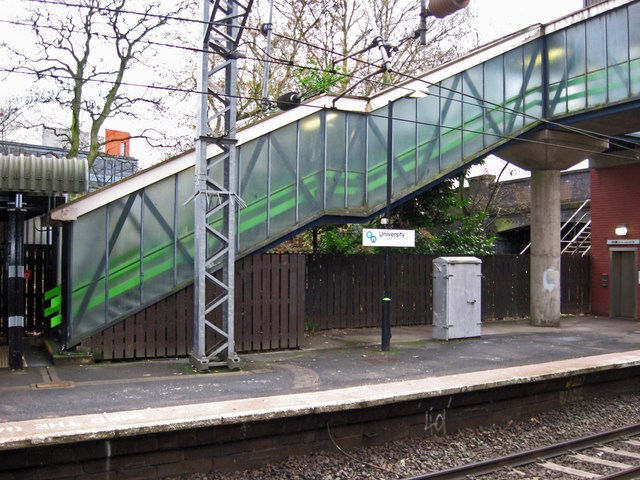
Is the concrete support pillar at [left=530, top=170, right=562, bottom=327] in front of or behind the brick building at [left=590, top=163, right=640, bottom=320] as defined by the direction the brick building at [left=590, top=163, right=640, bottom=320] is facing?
in front

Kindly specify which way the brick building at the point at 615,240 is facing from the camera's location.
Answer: facing the viewer and to the left of the viewer

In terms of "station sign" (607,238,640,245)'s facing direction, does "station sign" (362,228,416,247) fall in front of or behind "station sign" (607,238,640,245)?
in front

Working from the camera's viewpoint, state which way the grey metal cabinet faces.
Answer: facing the viewer and to the right of the viewer

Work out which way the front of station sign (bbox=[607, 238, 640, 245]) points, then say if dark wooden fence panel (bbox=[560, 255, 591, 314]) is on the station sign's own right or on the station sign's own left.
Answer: on the station sign's own right

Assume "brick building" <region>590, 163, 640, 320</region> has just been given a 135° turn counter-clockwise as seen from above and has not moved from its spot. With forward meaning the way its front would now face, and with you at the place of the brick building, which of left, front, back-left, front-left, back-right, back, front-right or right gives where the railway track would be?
right

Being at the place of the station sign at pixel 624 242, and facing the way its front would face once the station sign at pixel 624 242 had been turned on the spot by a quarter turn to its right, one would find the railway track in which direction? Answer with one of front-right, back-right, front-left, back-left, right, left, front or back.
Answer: left

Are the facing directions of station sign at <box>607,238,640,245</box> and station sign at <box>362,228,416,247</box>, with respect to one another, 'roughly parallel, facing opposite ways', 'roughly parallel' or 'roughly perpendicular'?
roughly parallel

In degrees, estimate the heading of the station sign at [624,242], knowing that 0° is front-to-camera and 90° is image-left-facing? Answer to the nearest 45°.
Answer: approximately 0°

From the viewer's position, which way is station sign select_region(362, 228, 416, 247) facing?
facing the viewer

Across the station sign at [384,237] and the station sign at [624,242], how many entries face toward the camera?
2

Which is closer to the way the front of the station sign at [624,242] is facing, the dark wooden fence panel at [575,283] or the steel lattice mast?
the steel lattice mast
